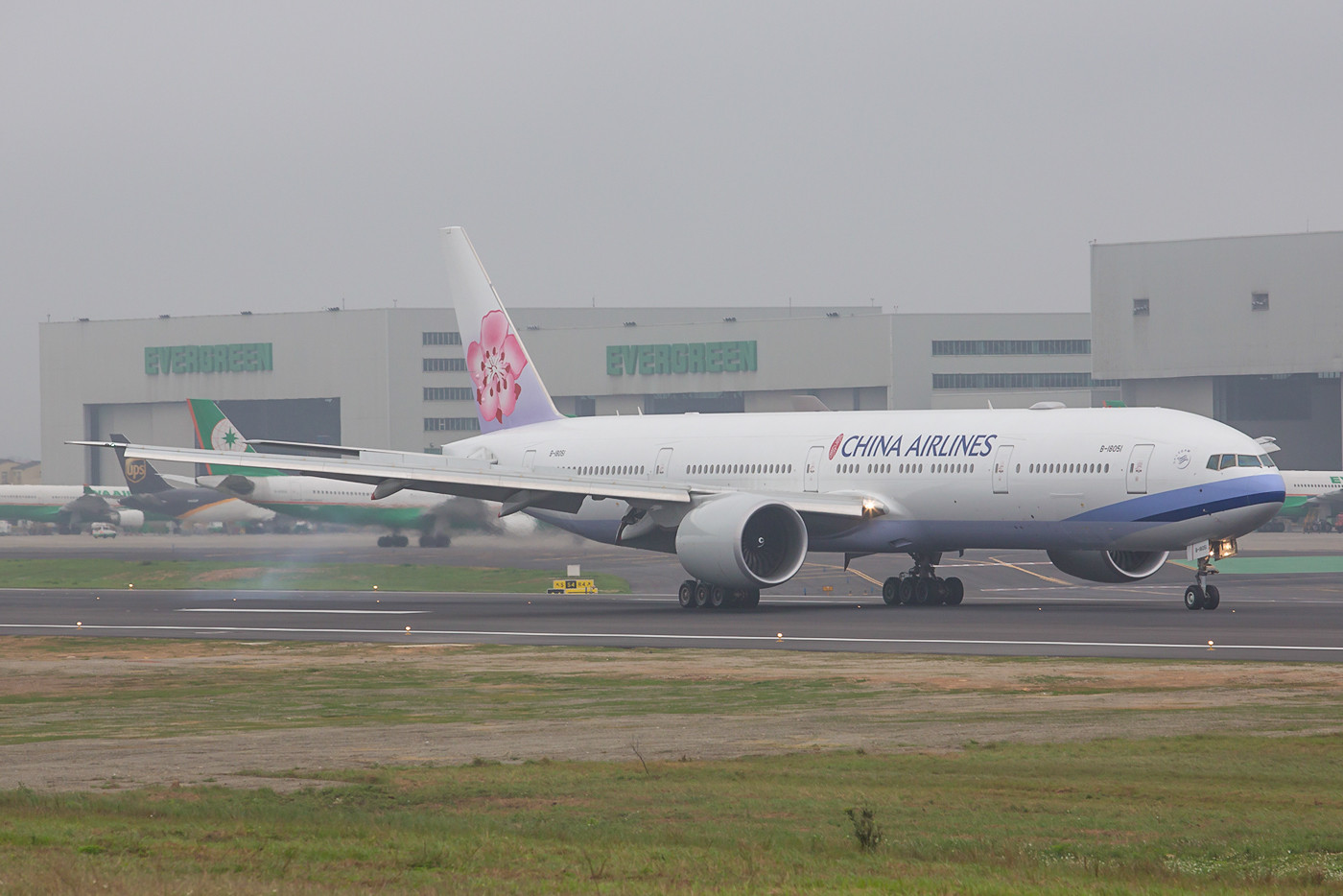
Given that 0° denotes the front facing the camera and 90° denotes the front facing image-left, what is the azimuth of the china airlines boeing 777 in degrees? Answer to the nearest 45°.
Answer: approximately 315°
